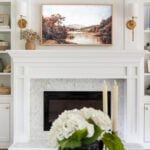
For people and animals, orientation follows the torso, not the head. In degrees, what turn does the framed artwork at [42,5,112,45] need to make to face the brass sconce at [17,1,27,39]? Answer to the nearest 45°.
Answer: approximately 90° to its right

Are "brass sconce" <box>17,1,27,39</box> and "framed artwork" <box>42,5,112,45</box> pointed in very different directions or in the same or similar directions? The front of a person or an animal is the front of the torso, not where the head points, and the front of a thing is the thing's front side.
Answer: same or similar directions

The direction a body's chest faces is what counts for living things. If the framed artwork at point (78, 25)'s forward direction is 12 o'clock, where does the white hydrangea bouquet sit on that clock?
The white hydrangea bouquet is roughly at 12 o'clock from the framed artwork.

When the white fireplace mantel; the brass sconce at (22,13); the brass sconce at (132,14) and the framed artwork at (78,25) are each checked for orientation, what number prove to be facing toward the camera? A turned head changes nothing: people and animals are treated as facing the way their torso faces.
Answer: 4

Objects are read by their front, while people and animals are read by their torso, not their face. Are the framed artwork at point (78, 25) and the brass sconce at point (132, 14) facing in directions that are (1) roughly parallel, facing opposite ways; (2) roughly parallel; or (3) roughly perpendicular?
roughly parallel

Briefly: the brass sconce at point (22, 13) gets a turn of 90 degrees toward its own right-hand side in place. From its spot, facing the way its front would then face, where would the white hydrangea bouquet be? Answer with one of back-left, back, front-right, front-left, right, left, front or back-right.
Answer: left

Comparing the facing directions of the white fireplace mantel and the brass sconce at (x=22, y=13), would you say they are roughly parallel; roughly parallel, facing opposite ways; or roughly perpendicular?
roughly parallel

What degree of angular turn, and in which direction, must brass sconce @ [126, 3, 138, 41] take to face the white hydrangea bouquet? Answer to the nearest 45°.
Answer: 0° — it already faces it

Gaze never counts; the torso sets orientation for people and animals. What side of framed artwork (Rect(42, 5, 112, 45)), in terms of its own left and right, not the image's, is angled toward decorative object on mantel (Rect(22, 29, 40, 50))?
right

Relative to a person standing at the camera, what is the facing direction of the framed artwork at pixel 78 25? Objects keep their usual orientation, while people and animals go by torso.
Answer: facing the viewer

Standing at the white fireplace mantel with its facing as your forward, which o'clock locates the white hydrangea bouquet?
The white hydrangea bouquet is roughly at 12 o'clock from the white fireplace mantel.

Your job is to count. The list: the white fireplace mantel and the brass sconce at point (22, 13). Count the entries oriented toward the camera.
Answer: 2

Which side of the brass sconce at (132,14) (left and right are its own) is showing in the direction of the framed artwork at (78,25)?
right

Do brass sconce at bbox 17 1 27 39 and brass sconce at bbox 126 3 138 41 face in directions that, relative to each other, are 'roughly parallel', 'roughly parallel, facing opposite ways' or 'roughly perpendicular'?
roughly parallel

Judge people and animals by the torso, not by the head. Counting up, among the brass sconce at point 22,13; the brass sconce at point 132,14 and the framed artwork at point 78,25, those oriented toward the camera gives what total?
3

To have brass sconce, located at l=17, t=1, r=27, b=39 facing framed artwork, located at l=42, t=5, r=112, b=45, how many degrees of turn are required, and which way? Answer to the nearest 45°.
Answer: approximately 90° to its left

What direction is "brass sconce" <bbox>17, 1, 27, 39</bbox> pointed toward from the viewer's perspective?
toward the camera
